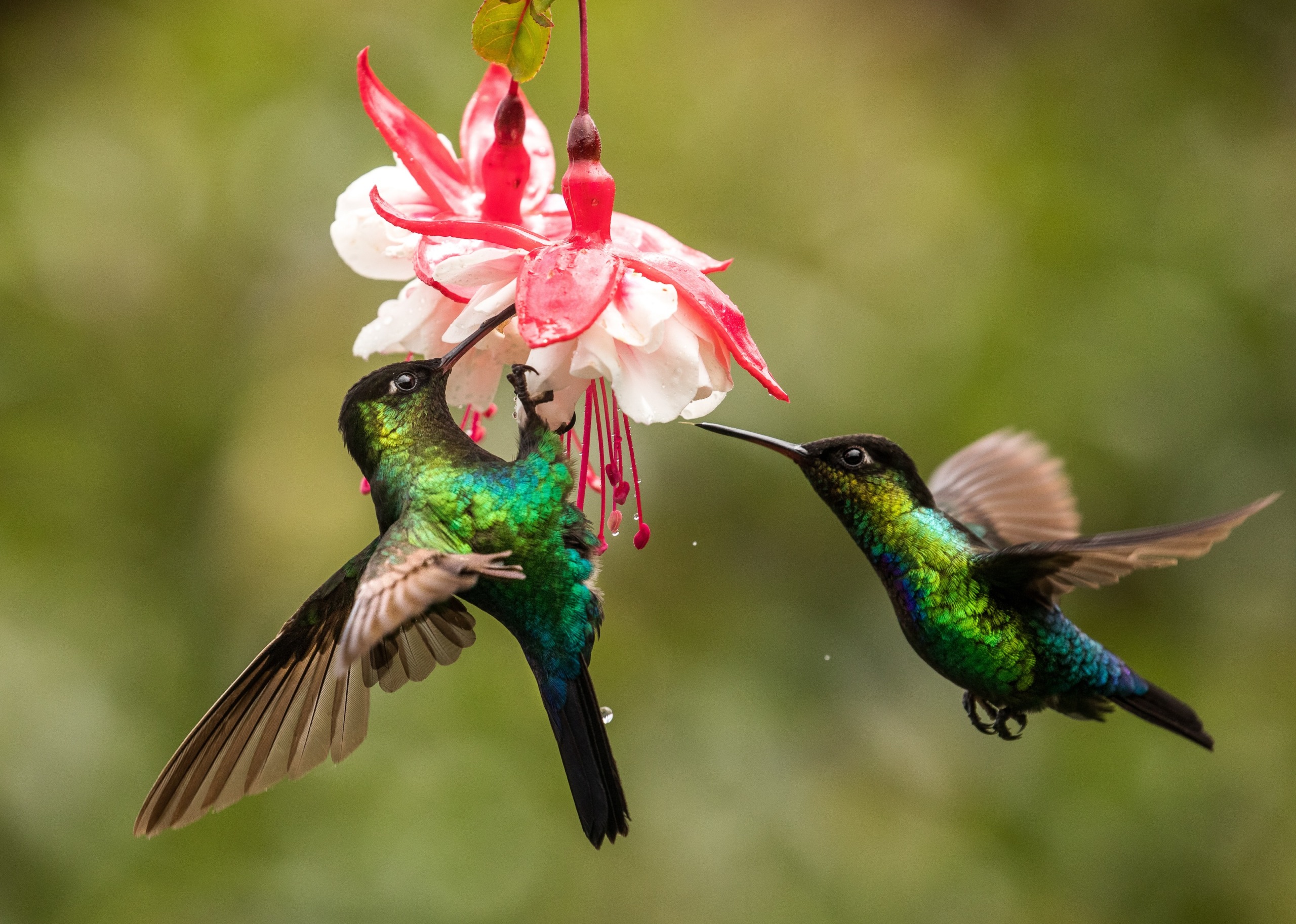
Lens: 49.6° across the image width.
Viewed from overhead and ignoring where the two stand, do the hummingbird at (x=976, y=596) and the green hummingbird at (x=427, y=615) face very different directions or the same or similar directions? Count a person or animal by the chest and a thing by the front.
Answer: very different directions

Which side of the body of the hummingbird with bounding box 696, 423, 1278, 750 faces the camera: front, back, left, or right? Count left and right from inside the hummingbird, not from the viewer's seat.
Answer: left

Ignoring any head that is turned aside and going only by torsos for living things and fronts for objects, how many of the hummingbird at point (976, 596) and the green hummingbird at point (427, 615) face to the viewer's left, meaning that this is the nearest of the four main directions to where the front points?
1

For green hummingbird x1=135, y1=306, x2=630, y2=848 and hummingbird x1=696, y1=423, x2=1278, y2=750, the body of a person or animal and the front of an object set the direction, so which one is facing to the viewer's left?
the hummingbird
